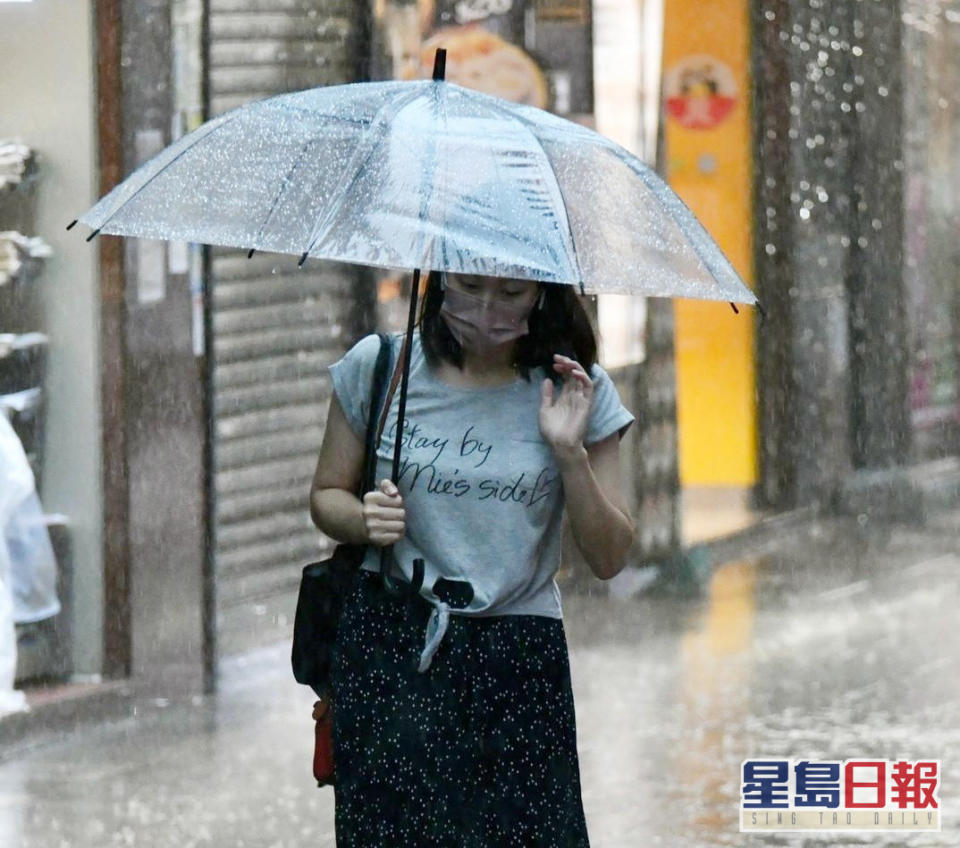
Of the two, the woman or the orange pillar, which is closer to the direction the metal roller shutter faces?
the woman

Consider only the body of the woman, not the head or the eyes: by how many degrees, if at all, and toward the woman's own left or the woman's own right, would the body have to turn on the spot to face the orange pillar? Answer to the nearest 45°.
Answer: approximately 180°

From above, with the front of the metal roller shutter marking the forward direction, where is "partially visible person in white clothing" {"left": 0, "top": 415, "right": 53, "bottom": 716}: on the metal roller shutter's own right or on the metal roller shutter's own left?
on the metal roller shutter's own right

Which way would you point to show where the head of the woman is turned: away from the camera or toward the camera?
toward the camera

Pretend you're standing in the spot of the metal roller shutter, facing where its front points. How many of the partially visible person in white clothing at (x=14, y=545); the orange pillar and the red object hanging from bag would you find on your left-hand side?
1

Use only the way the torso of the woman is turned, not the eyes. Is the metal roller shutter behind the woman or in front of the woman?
behind

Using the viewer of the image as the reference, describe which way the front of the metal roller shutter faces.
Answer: facing the viewer and to the right of the viewer

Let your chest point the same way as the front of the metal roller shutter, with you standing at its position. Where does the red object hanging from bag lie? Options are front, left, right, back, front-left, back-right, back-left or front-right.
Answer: front-right

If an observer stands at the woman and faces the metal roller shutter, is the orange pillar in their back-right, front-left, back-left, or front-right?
front-right

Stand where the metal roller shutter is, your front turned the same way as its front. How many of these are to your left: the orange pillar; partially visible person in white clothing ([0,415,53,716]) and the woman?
1

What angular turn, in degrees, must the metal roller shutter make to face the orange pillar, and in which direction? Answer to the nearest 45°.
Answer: approximately 90° to its left

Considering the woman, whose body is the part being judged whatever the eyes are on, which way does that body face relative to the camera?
toward the camera

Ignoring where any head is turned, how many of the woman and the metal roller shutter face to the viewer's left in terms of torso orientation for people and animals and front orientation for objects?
0
